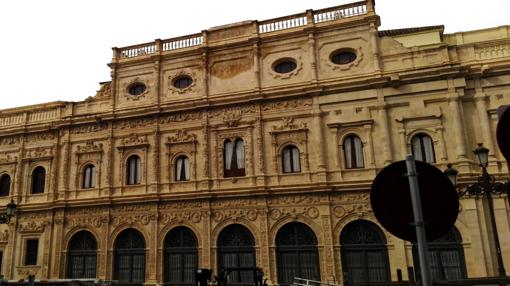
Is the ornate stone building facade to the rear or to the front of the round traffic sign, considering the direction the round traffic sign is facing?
to the front

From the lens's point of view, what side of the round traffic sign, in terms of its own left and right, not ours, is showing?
back

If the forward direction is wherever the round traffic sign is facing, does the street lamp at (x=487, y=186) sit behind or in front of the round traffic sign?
in front
